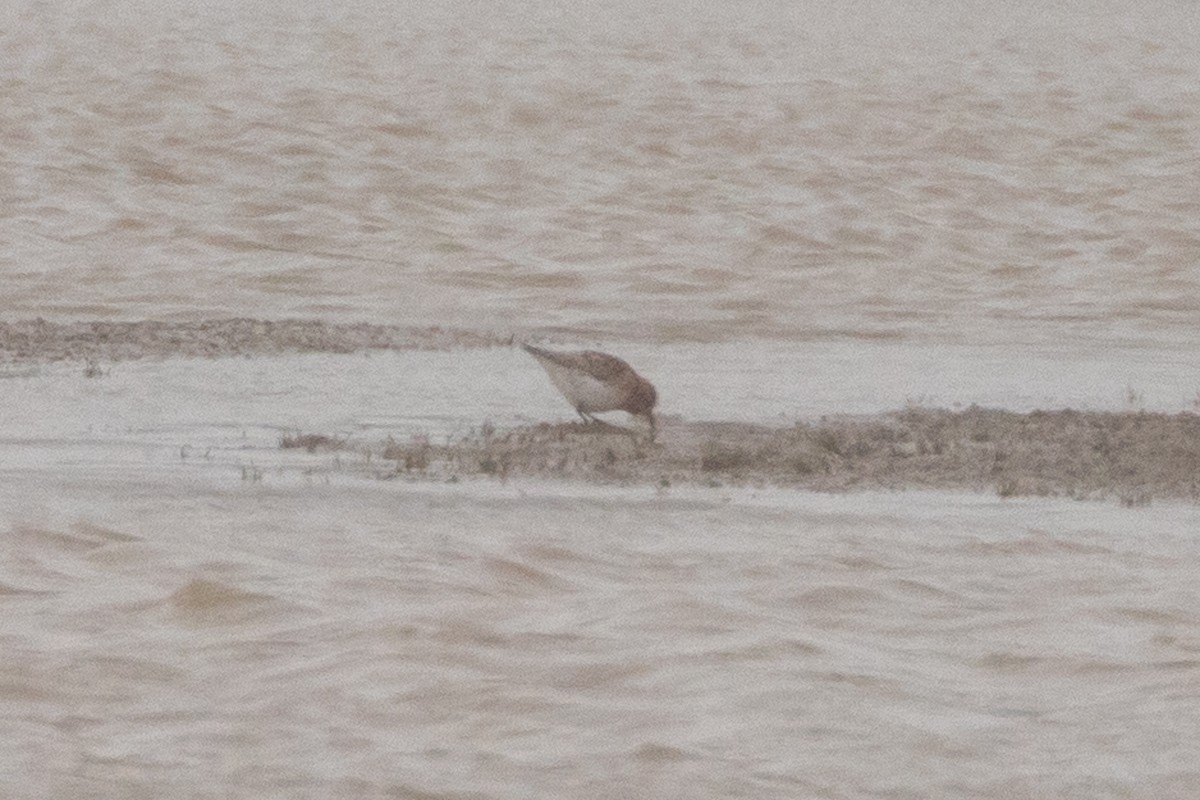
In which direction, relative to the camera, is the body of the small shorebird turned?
to the viewer's right
